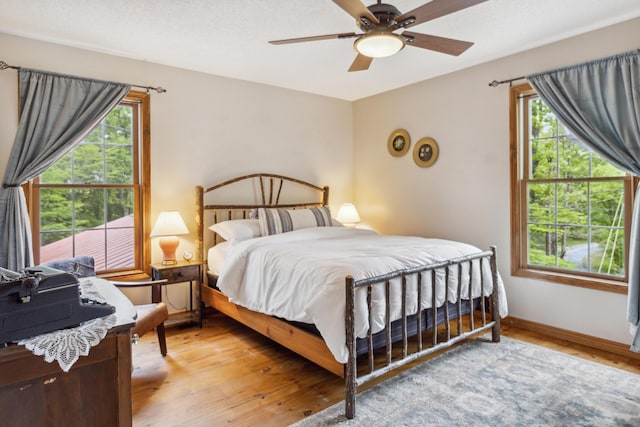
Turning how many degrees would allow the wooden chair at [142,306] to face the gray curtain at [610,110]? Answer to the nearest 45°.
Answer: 0° — it already faces it

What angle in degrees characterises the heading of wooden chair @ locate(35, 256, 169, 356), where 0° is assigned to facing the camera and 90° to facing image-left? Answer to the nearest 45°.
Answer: approximately 315°

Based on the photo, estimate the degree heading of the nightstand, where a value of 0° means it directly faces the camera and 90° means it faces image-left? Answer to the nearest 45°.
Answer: approximately 315°

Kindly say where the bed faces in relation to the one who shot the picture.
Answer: facing the viewer and to the right of the viewer

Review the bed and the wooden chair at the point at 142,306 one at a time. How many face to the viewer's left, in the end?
0

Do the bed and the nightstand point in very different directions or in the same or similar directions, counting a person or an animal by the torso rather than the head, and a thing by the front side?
same or similar directions

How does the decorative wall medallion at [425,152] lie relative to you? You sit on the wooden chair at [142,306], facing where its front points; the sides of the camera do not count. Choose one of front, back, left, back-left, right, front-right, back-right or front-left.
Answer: front-left

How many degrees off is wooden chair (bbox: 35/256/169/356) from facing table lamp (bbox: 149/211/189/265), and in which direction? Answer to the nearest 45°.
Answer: approximately 90° to its left

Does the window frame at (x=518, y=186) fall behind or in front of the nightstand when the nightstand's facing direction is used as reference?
in front

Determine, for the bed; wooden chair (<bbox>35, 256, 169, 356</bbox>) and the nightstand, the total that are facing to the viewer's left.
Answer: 0

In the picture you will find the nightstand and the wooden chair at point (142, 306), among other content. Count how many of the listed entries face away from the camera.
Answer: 0

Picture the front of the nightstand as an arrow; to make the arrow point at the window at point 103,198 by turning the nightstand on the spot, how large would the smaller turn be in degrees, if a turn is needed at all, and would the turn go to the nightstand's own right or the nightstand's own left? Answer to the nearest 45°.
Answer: approximately 135° to the nightstand's own right

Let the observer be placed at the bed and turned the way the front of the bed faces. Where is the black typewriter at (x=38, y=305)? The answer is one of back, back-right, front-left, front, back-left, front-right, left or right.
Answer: right
